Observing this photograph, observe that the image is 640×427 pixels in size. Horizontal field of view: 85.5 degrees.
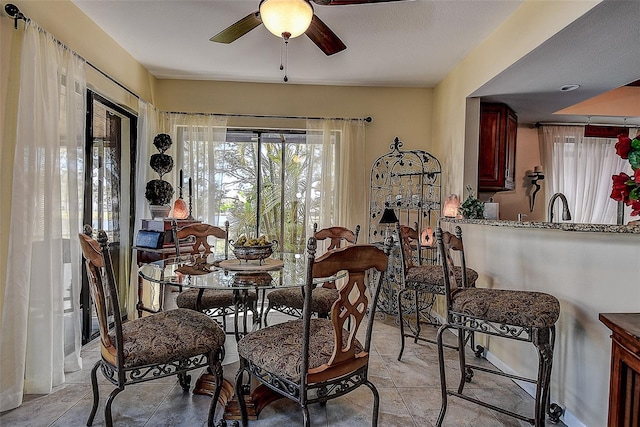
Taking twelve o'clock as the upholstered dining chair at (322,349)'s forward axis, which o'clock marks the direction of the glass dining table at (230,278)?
The glass dining table is roughly at 12 o'clock from the upholstered dining chair.

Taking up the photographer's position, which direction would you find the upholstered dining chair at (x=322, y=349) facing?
facing away from the viewer and to the left of the viewer

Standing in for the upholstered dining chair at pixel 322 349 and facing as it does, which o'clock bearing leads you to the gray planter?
The gray planter is roughly at 12 o'clock from the upholstered dining chair.

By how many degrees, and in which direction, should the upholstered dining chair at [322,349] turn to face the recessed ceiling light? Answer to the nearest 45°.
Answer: approximately 90° to its right

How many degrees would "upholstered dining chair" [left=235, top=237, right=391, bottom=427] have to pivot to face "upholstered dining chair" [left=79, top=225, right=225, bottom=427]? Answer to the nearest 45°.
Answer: approximately 45° to its left

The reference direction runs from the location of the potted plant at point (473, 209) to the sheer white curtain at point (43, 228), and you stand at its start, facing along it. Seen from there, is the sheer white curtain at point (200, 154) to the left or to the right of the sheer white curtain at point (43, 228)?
right

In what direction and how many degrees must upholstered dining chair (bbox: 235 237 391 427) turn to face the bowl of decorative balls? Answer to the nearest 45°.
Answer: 0° — it already faces it

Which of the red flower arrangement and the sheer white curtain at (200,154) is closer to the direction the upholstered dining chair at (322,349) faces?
the sheer white curtain
